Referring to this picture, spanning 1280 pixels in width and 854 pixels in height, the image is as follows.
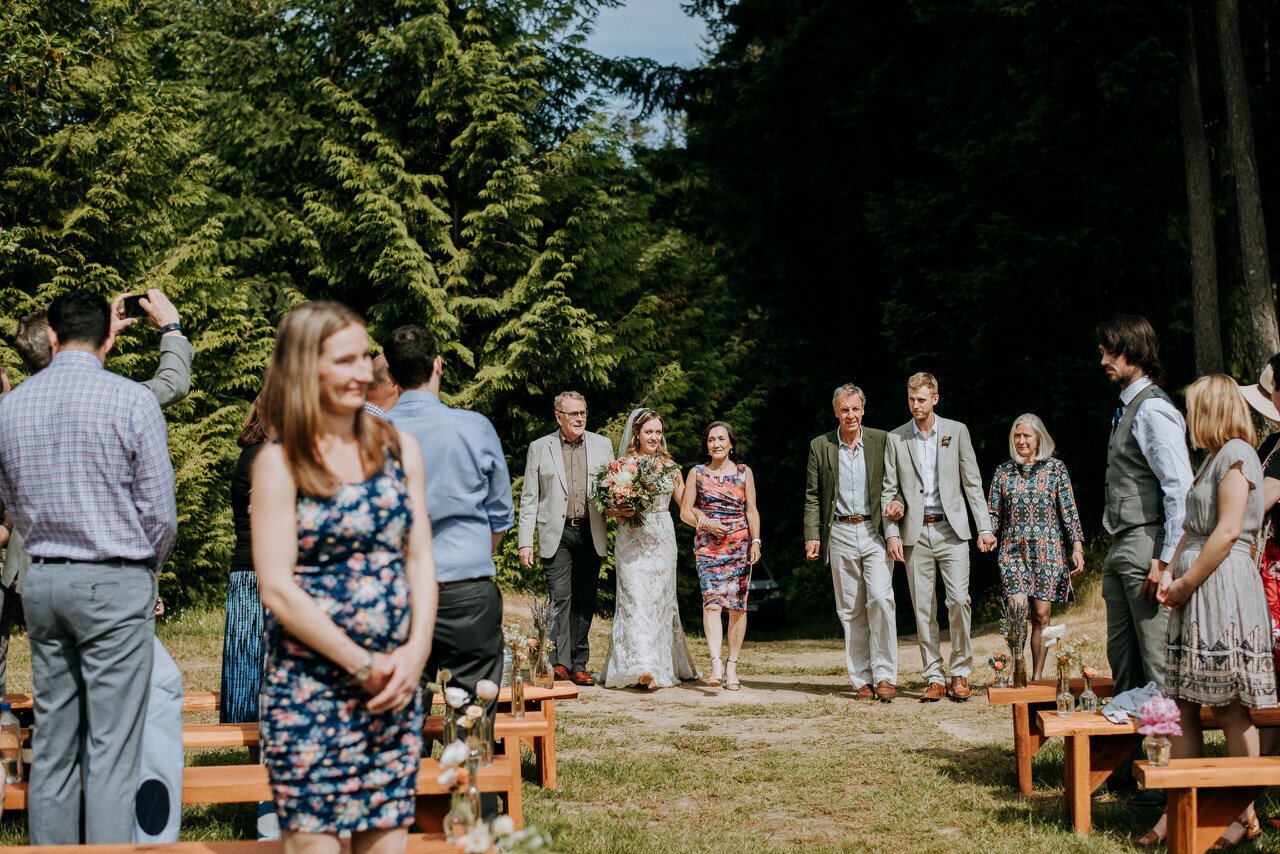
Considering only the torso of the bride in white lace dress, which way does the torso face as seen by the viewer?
toward the camera

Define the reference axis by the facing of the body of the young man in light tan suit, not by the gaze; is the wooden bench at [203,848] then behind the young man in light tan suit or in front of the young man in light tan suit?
in front

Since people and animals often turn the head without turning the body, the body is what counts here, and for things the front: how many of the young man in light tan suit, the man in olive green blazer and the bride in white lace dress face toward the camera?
3

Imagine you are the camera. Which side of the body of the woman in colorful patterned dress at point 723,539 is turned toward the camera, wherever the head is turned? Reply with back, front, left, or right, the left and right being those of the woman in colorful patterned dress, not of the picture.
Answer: front

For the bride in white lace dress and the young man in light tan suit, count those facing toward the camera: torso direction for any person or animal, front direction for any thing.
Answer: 2

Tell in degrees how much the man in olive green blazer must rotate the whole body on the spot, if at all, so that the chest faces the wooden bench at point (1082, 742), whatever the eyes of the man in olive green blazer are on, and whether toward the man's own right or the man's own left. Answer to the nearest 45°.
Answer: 0° — they already face it

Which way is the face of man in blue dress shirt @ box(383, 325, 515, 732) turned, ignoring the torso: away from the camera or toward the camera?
away from the camera

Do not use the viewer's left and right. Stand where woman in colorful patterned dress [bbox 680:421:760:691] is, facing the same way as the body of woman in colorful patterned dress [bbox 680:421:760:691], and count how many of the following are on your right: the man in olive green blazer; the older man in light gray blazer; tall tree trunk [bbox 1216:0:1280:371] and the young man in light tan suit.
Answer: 1

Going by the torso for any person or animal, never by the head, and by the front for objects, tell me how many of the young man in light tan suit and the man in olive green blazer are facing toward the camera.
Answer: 2

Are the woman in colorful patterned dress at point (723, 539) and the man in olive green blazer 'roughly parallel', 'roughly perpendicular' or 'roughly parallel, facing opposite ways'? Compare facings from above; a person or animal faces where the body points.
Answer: roughly parallel

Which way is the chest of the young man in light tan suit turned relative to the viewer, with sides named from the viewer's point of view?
facing the viewer

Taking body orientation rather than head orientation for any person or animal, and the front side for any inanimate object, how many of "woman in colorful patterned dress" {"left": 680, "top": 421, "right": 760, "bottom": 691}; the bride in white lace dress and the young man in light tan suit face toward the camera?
3
